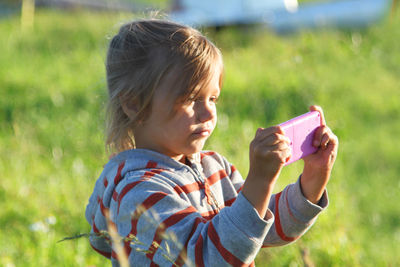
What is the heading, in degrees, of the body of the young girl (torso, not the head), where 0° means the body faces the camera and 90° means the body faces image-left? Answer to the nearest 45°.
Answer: approximately 315°

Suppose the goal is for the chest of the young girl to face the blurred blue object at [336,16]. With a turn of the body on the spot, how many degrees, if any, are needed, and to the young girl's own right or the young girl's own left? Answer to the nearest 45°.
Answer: approximately 135° to the young girl's own left

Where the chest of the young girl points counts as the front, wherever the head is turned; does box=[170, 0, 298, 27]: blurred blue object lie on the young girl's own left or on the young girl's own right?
on the young girl's own left
